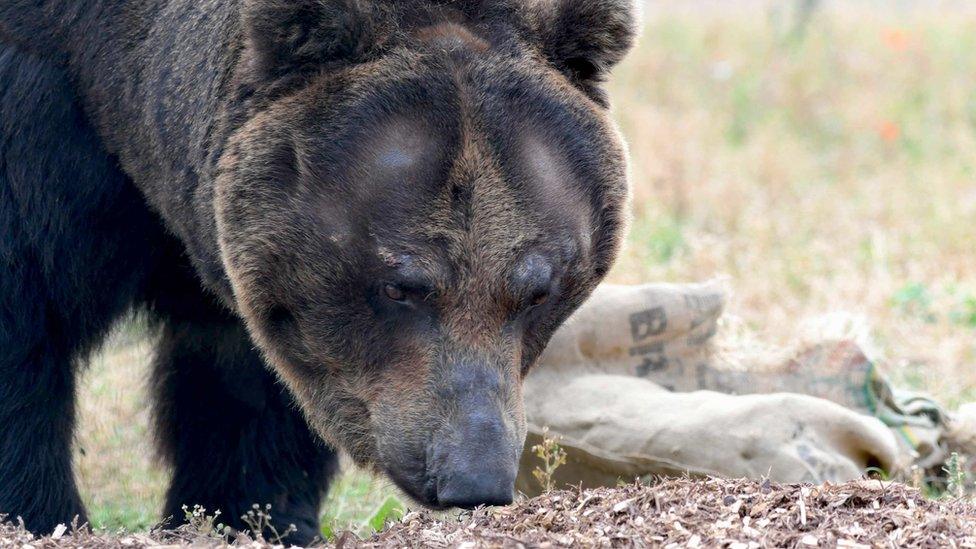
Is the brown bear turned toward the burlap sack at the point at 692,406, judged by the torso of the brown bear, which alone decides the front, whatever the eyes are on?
no

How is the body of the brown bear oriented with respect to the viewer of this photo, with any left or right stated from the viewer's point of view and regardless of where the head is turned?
facing the viewer and to the right of the viewer

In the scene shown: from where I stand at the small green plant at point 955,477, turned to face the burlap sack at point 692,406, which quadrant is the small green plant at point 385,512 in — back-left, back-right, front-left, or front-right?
front-left

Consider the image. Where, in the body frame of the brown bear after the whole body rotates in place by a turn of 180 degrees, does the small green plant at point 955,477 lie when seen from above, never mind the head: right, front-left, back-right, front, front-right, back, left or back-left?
back-right

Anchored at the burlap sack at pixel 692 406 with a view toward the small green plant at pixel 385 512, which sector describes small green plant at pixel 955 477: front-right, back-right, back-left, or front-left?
back-left
